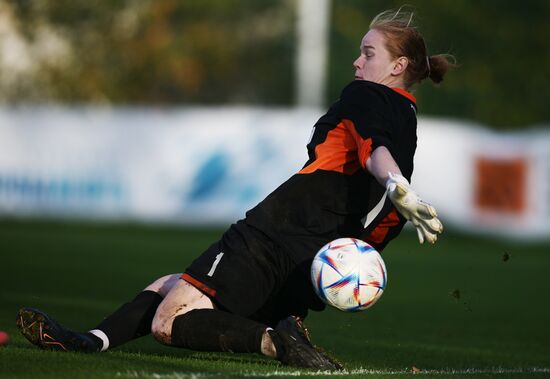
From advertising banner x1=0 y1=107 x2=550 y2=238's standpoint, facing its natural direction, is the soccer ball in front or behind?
in front

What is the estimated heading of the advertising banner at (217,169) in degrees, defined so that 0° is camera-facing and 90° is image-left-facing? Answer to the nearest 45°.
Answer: approximately 0°
